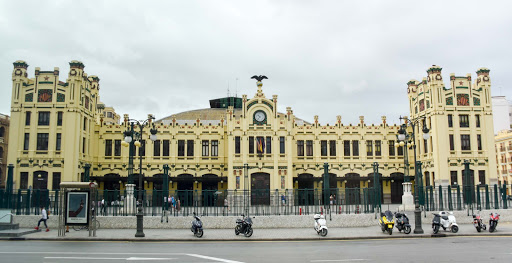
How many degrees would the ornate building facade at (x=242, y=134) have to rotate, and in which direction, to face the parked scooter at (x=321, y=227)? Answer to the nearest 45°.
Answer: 0° — it already faces it

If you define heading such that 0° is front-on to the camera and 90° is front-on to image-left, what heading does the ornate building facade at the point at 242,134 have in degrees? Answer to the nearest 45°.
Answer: approximately 0°

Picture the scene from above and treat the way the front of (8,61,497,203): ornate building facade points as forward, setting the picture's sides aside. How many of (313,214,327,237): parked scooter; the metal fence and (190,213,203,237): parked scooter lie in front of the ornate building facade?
3

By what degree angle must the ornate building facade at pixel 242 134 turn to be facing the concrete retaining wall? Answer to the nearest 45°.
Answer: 0° — it already faces it

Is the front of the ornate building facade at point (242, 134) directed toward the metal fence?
yes

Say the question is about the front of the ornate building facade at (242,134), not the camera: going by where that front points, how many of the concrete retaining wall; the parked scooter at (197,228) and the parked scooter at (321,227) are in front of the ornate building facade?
3

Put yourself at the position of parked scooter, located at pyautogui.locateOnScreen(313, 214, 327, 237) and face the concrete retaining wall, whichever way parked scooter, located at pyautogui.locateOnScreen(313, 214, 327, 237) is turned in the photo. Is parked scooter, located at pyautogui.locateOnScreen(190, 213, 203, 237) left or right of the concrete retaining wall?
left

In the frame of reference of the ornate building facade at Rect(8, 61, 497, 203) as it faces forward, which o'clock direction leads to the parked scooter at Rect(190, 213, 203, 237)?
The parked scooter is roughly at 12 o'clock from the ornate building facade.

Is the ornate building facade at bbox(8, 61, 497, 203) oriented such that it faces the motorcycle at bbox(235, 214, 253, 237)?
yes
